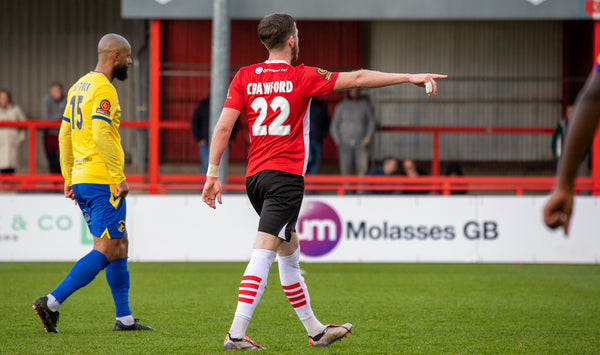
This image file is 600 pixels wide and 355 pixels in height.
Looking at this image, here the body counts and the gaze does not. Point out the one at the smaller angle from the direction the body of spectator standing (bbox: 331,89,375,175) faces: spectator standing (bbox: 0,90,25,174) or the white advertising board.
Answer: the white advertising board

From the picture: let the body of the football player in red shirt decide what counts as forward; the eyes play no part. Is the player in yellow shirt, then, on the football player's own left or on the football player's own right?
on the football player's own left

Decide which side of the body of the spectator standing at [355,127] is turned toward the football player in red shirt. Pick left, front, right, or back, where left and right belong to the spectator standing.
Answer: front

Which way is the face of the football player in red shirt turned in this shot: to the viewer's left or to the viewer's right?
to the viewer's right

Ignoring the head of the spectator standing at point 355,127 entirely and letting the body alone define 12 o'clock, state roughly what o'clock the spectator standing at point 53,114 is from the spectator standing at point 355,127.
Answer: the spectator standing at point 53,114 is roughly at 3 o'clock from the spectator standing at point 355,127.

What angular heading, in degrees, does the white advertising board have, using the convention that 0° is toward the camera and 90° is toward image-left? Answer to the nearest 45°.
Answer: approximately 0°

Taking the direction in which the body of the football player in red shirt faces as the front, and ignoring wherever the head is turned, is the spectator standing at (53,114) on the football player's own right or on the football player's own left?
on the football player's own left

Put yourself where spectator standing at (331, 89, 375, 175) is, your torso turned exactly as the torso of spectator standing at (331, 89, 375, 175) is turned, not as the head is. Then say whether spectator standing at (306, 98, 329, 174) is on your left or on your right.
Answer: on your right

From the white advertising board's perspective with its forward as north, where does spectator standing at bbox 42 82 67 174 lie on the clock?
The spectator standing is roughly at 4 o'clock from the white advertising board.

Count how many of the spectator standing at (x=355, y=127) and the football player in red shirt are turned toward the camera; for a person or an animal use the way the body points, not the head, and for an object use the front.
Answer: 1

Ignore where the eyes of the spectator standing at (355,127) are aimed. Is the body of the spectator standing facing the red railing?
yes

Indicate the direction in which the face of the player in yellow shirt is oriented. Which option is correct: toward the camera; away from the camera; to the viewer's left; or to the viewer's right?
to the viewer's right

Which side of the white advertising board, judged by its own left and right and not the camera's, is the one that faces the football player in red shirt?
front
